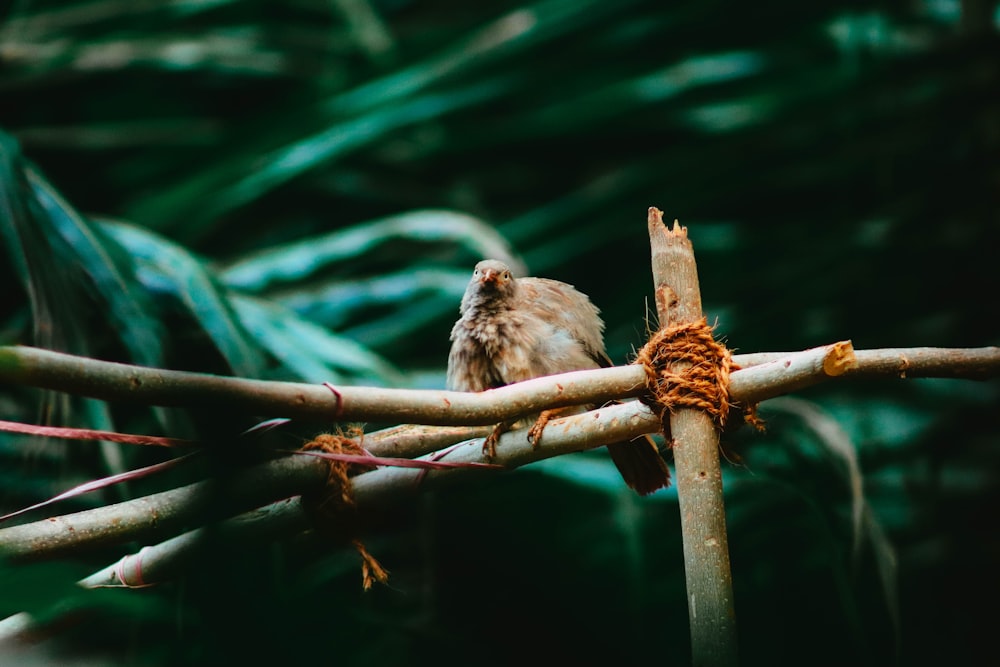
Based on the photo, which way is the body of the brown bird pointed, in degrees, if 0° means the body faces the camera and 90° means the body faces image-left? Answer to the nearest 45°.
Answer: approximately 45°

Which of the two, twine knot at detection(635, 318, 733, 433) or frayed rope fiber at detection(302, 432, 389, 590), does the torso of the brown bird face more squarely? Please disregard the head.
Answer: the frayed rope fiber

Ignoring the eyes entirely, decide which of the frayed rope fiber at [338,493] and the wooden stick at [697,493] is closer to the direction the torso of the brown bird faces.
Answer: the frayed rope fiber

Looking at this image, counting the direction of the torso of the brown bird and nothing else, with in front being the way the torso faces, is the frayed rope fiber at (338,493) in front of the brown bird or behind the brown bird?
in front
